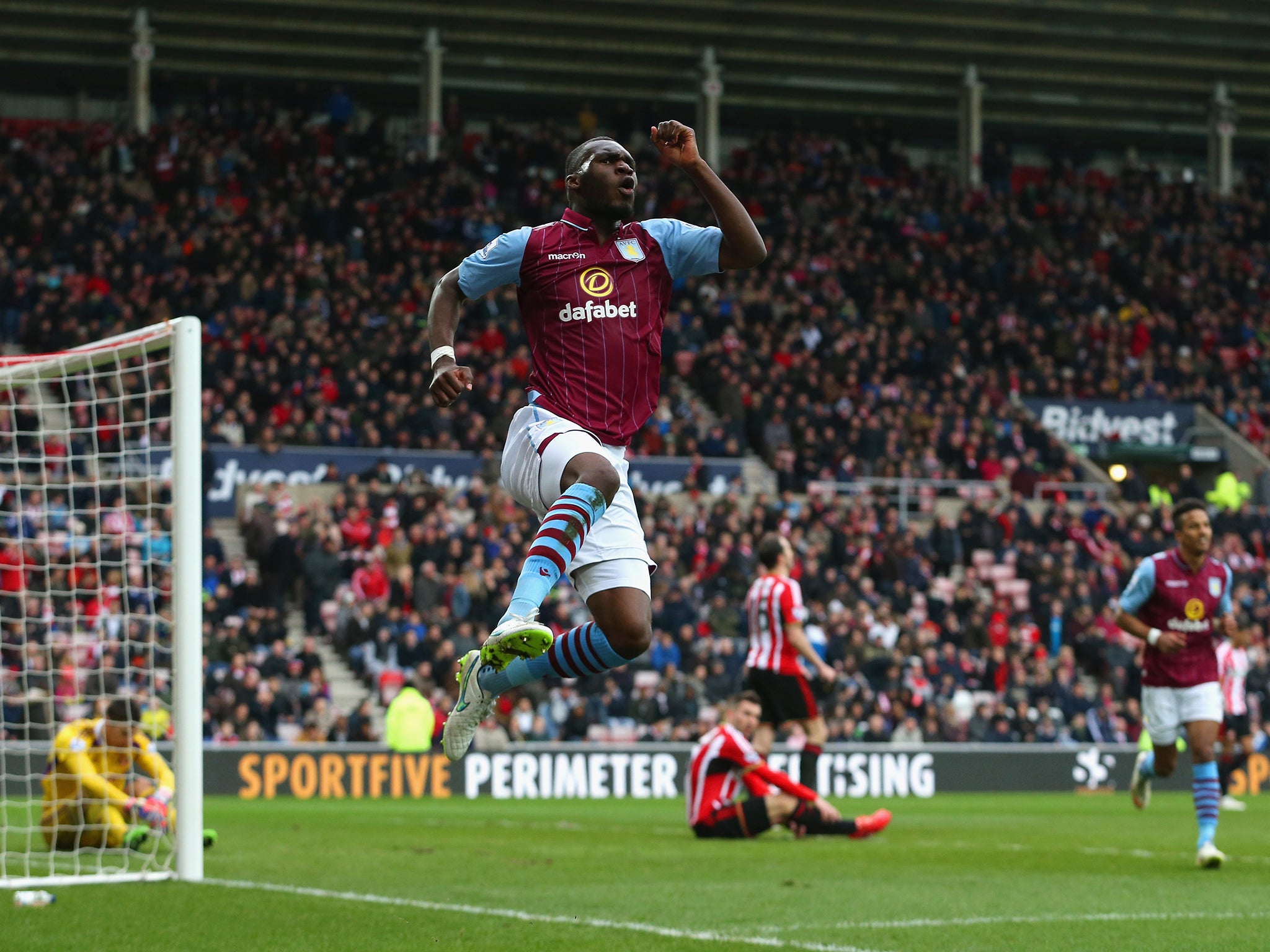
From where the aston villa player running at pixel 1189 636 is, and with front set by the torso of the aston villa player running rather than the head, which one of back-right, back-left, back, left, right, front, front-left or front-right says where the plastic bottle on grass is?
right

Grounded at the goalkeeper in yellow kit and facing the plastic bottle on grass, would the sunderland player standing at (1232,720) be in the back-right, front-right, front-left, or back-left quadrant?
back-left

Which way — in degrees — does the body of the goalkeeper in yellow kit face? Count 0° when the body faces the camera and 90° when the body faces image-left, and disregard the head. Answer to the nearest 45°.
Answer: approximately 315°

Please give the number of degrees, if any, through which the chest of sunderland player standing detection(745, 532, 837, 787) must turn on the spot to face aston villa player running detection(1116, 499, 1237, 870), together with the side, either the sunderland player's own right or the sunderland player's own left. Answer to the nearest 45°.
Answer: approximately 90° to the sunderland player's own right

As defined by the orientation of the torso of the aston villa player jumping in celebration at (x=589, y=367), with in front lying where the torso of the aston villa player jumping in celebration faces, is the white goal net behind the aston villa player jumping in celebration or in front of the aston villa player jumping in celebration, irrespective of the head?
behind

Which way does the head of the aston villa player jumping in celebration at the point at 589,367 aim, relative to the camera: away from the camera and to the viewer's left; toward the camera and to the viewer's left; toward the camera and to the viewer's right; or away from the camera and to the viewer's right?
toward the camera and to the viewer's right

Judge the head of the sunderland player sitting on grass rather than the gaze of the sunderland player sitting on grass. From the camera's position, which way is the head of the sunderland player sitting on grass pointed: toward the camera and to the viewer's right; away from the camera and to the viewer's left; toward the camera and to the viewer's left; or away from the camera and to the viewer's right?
toward the camera and to the viewer's right

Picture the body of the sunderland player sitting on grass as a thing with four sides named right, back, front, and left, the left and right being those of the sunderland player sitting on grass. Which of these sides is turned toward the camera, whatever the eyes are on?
right

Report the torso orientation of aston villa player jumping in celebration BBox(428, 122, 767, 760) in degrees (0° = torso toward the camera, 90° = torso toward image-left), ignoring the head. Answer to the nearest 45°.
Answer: approximately 315°

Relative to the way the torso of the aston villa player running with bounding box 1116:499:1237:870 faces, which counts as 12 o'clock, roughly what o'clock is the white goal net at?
The white goal net is roughly at 4 o'clock from the aston villa player running.

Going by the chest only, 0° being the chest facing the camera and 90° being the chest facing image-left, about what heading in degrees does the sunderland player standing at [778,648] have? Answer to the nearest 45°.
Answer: approximately 225°
